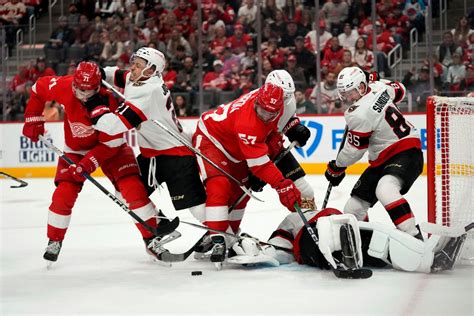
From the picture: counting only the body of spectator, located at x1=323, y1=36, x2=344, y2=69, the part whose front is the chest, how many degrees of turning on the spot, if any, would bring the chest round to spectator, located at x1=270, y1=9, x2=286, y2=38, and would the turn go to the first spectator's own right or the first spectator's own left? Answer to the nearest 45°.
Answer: approximately 135° to the first spectator's own right

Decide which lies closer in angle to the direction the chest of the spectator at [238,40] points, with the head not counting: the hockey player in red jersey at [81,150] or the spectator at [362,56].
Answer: the hockey player in red jersey

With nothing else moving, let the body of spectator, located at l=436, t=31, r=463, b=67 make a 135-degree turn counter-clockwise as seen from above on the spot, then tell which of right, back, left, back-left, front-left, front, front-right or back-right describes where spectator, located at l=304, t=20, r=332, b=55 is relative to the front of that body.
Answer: back-left

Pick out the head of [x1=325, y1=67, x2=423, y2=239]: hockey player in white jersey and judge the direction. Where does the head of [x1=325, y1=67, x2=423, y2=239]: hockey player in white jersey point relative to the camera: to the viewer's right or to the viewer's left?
to the viewer's left

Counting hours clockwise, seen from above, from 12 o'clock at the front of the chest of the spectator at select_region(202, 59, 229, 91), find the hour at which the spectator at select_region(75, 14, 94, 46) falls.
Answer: the spectator at select_region(75, 14, 94, 46) is roughly at 4 o'clock from the spectator at select_region(202, 59, 229, 91).

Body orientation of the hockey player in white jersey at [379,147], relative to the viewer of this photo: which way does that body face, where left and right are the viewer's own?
facing to the left of the viewer

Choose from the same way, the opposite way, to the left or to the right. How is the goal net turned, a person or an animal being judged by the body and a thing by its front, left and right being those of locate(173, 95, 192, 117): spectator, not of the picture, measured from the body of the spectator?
to the right
